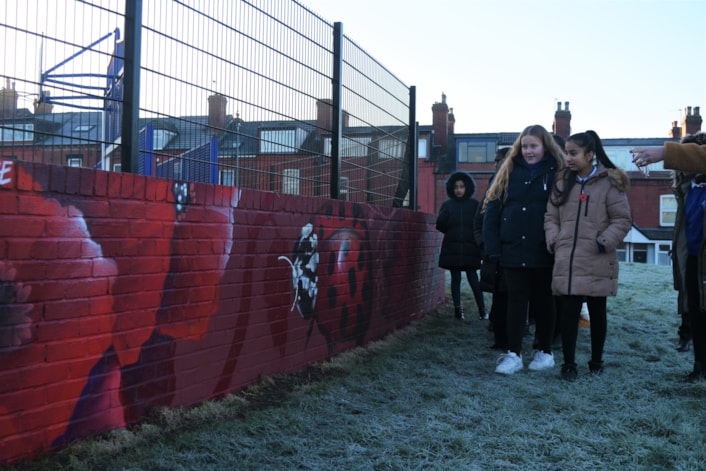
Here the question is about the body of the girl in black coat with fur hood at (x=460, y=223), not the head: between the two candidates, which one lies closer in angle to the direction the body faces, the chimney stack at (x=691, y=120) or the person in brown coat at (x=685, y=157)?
the person in brown coat

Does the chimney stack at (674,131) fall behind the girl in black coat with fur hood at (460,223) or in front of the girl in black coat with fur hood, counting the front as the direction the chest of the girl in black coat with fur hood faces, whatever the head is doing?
behind

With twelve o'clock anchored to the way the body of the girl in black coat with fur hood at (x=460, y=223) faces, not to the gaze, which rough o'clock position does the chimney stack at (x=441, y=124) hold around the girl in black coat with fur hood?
The chimney stack is roughly at 6 o'clock from the girl in black coat with fur hood.

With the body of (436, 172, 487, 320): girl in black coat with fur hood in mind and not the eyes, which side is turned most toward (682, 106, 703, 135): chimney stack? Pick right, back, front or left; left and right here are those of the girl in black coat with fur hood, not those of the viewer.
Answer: back

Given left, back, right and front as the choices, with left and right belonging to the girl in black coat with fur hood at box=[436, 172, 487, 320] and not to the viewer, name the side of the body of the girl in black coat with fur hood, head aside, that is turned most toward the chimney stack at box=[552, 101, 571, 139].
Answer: back

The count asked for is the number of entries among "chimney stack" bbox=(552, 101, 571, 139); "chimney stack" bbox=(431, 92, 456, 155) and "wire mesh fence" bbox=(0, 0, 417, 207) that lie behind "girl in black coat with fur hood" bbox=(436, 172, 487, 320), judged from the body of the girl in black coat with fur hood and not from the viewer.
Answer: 2

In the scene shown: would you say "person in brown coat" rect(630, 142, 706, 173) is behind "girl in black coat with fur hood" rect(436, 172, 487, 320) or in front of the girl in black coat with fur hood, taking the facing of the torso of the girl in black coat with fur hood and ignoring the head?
in front

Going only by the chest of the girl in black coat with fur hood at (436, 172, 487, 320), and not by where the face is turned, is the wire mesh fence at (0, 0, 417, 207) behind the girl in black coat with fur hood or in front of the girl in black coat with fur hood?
in front

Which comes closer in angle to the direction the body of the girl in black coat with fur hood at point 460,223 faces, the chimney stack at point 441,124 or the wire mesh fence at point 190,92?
the wire mesh fence

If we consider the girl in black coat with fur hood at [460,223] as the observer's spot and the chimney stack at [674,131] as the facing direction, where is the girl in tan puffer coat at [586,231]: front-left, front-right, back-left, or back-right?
back-right

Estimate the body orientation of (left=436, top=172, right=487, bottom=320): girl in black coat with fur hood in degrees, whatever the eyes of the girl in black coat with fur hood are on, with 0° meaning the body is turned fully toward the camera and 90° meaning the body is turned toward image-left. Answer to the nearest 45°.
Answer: approximately 0°

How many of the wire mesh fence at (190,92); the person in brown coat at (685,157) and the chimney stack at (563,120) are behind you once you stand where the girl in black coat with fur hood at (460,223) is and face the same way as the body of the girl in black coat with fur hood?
1
